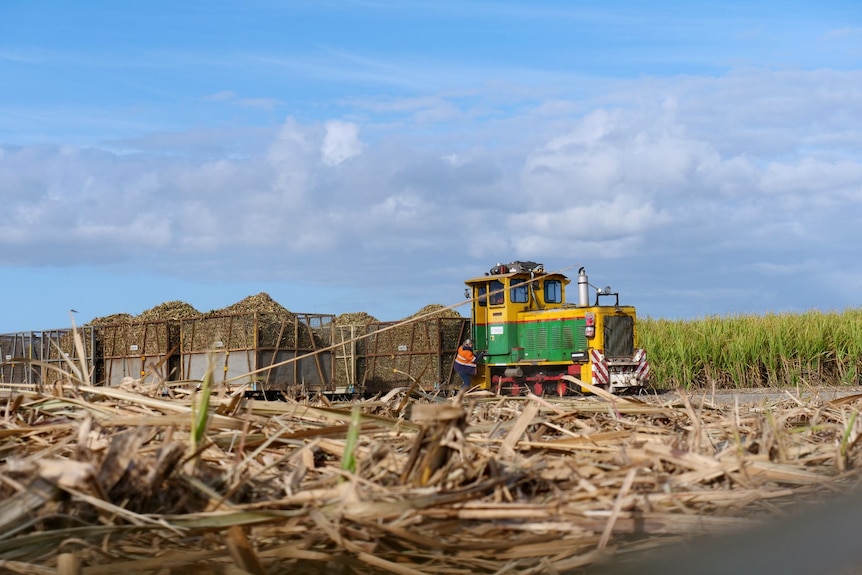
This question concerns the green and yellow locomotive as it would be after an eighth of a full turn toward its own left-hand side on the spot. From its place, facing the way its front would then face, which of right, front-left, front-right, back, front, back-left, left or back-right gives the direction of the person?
back

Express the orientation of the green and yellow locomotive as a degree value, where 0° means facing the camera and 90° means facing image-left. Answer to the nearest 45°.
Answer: approximately 315°
